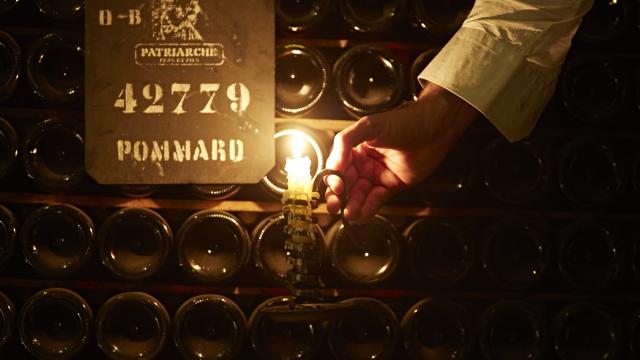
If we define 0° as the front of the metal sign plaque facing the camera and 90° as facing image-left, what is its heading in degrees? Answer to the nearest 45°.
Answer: approximately 0°
